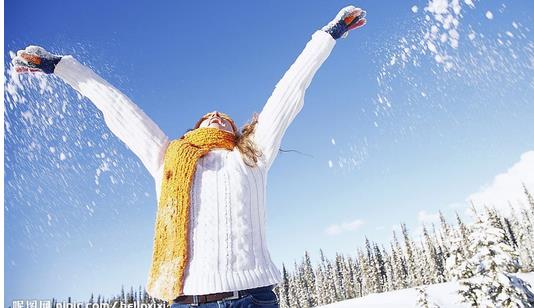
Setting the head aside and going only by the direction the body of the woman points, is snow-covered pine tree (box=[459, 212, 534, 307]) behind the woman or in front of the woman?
behind

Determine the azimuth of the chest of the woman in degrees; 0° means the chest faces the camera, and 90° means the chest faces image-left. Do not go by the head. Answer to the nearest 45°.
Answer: approximately 0°
